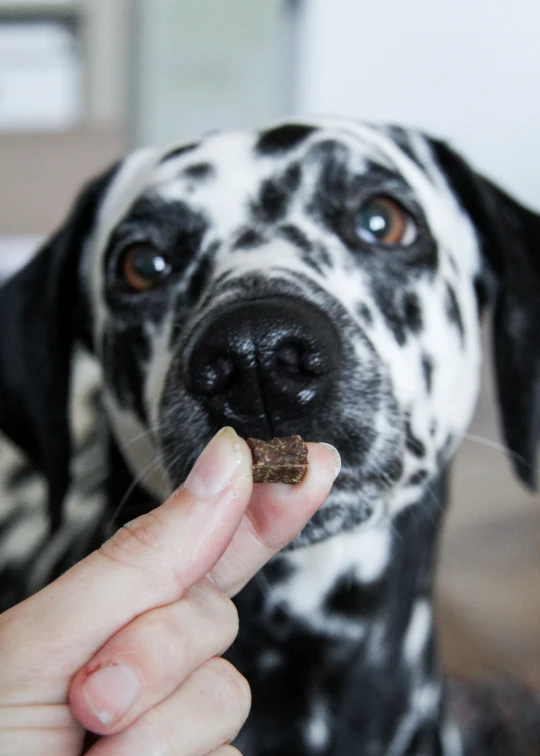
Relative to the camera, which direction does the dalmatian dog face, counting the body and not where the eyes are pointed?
toward the camera

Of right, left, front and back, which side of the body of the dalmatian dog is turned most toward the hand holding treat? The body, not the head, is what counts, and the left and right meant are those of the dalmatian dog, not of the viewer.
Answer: front
